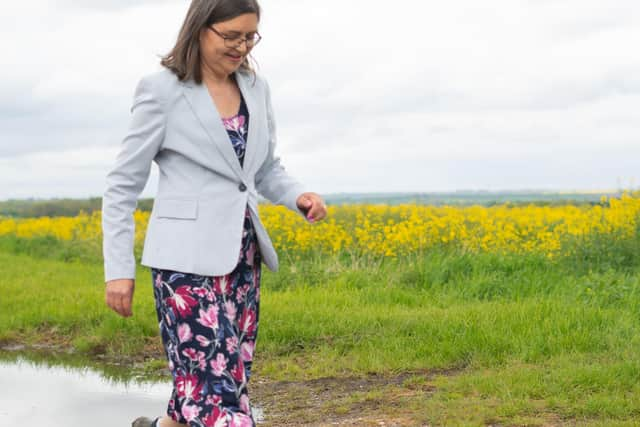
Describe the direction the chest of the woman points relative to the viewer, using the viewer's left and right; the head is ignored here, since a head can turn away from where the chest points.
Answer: facing the viewer and to the right of the viewer

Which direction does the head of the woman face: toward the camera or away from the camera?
toward the camera
